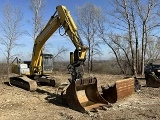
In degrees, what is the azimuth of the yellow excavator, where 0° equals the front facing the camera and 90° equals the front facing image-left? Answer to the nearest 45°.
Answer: approximately 315°

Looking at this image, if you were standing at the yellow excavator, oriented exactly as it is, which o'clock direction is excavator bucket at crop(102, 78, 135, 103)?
The excavator bucket is roughly at 11 o'clock from the yellow excavator.
